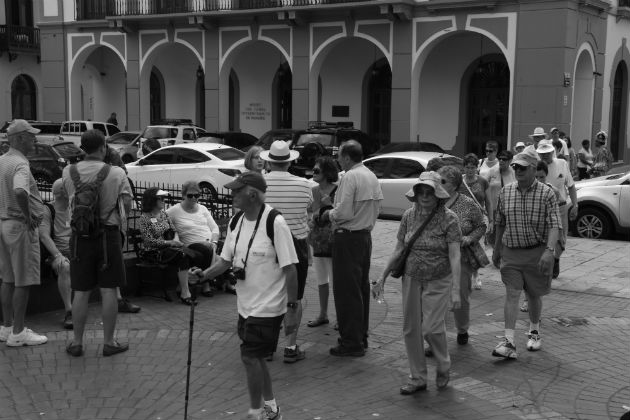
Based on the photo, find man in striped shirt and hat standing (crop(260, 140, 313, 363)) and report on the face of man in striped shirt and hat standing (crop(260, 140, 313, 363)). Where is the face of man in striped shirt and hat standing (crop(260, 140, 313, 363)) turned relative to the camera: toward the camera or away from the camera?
away from the camera

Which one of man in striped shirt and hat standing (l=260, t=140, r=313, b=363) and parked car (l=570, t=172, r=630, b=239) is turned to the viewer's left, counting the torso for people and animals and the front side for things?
the parked car

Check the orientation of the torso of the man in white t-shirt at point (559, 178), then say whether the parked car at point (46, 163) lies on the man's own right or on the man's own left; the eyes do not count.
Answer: on the man's own right

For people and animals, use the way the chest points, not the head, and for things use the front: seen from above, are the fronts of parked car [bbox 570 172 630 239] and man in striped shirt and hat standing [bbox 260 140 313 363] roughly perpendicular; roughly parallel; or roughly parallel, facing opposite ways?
roughly perpendicular

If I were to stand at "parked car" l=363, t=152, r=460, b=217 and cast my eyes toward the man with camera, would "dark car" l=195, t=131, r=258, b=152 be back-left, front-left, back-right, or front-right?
back-right

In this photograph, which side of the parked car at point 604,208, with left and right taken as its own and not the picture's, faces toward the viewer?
left

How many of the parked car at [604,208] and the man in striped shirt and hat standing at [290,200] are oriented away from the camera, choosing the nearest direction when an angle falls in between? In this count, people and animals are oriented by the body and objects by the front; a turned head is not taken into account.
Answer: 1

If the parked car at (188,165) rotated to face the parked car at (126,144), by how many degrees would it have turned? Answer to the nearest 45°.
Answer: approximately 45° to its right

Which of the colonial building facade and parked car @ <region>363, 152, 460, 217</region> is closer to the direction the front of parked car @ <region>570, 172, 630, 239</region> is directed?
the parked car

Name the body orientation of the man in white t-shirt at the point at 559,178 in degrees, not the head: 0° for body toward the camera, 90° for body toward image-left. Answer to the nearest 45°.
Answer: approximately 45°

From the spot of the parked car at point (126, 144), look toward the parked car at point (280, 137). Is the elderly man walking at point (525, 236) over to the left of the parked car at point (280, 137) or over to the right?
right

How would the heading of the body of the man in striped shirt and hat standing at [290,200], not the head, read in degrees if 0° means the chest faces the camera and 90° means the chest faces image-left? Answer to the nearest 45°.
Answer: approximately 180°

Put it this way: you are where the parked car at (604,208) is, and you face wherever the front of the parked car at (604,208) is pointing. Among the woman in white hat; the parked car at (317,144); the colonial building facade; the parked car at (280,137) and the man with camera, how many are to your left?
2
